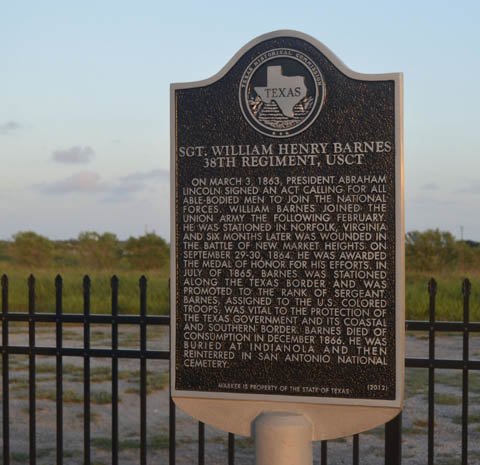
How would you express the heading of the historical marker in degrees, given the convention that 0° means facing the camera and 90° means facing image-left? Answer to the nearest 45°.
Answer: approximately 0°

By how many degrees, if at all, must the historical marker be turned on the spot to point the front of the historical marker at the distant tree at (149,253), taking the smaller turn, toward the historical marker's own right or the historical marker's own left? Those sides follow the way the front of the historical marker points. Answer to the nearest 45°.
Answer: approximately 180°

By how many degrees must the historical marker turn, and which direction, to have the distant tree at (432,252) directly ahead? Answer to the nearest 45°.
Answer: approximately 180°
